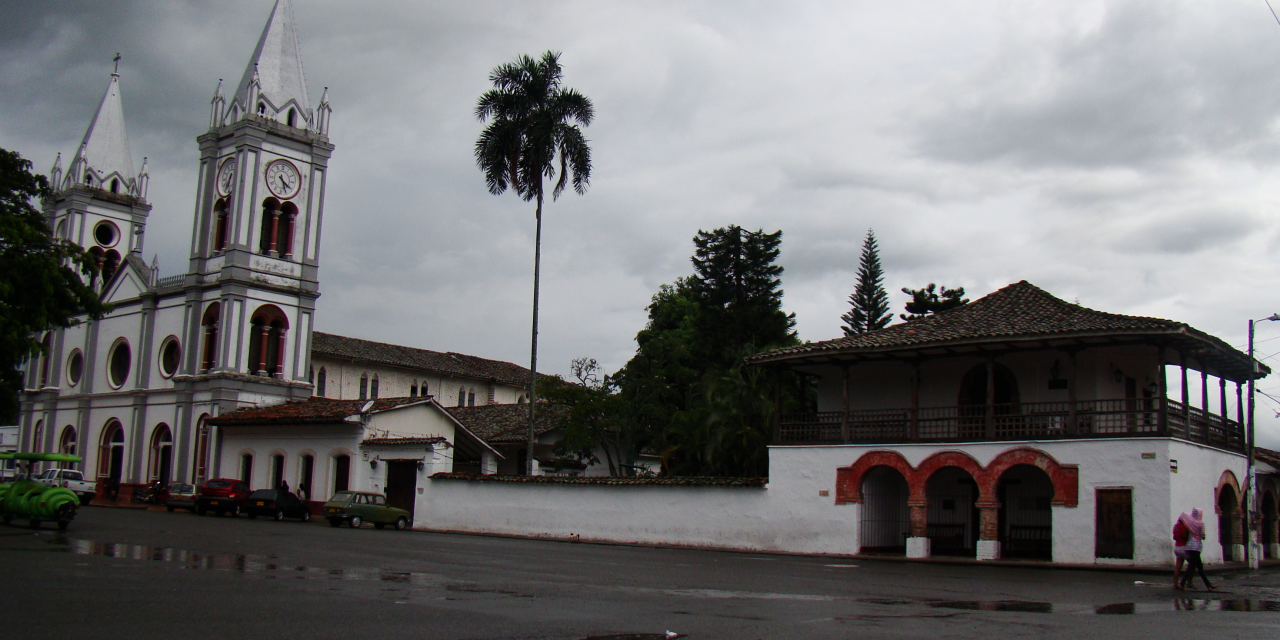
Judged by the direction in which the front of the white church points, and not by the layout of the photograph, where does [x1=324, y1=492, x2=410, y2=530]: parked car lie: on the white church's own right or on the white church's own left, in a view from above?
on the white church's own left

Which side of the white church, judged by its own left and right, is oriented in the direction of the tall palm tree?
left

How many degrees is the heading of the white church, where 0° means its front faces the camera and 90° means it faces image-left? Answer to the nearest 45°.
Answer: approximately 45°

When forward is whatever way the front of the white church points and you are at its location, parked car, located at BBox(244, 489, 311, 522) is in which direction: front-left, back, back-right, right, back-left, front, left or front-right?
front-left

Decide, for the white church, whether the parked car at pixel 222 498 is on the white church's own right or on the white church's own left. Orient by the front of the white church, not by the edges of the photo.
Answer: on the white church's own left
